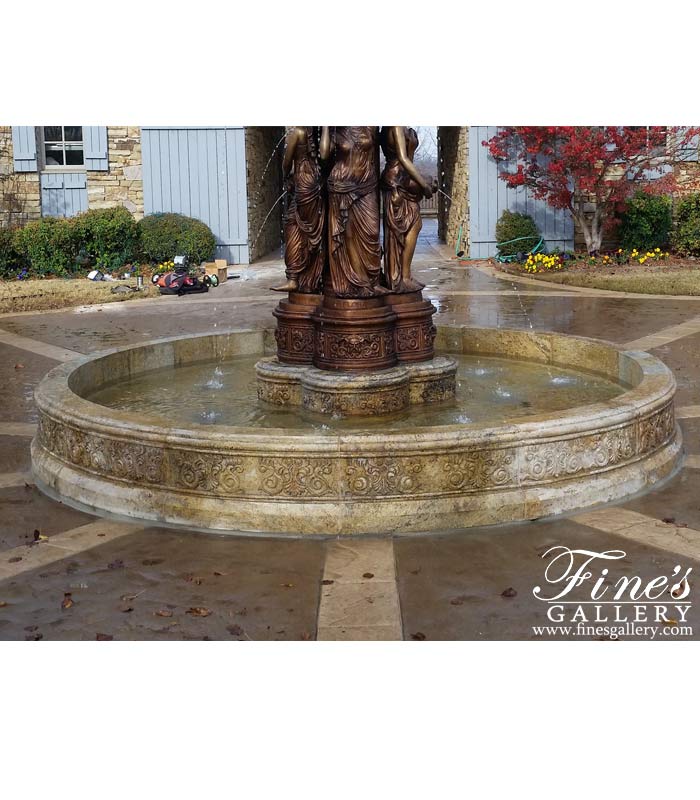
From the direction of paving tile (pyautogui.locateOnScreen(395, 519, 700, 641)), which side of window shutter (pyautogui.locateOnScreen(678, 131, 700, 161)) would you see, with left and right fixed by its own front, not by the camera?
front

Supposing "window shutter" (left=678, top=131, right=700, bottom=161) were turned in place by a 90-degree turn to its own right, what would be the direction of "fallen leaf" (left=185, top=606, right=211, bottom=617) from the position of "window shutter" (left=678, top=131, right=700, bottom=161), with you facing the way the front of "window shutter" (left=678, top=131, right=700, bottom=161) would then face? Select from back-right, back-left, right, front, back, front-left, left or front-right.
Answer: left

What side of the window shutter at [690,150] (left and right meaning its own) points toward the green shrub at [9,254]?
right

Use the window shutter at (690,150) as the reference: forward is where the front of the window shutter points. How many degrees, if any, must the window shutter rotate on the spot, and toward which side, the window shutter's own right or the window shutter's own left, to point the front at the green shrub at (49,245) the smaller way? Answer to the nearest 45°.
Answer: approximately 45° to the window shutter's own right

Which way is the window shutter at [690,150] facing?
toward the camera

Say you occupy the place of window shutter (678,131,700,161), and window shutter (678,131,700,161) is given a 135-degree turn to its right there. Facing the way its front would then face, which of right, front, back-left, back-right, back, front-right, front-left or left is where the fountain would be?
back-left

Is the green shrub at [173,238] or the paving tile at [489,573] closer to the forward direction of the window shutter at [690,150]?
the paving tile

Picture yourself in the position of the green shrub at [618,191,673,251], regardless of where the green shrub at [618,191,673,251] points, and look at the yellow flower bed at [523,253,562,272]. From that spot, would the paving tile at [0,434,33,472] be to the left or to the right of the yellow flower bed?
left

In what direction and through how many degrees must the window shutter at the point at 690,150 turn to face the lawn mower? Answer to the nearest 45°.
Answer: approximately 45° to its right

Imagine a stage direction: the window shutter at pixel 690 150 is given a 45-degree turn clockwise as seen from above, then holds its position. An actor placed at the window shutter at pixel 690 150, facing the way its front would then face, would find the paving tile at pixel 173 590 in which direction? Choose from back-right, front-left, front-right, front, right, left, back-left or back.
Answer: front-left

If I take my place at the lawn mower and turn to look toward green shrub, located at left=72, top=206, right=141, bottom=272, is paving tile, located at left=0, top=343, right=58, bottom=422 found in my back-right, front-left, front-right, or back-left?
back-left

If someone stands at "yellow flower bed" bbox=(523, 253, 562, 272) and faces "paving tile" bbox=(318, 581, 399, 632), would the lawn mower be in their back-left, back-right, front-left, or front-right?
front-right

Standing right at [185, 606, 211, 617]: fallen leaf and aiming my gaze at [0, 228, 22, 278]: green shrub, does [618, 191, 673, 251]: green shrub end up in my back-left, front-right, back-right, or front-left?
front-right

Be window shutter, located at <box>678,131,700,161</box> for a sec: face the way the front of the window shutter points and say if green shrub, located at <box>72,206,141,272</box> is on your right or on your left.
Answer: on your right

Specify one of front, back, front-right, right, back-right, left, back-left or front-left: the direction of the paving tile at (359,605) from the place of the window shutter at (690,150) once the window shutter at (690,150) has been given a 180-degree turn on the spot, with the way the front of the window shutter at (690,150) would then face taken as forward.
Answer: back
